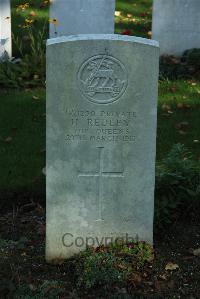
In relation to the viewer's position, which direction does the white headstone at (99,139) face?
facing the viewer

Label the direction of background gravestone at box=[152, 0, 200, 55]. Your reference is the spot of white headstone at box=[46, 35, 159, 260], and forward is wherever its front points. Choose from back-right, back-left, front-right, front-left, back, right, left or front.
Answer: back

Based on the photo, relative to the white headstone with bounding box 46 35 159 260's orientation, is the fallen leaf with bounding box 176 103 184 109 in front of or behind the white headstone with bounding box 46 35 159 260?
behind

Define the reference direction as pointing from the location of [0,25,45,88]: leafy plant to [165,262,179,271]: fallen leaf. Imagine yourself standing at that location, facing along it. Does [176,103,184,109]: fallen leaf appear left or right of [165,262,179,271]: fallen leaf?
left

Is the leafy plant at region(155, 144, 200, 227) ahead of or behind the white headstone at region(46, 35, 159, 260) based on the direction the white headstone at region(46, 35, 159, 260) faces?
behind

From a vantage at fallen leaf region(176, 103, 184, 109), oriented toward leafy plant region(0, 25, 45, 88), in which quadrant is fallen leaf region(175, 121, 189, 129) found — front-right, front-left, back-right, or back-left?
back-left

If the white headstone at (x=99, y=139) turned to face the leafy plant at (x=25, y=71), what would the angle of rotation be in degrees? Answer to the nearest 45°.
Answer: approximately 180°
